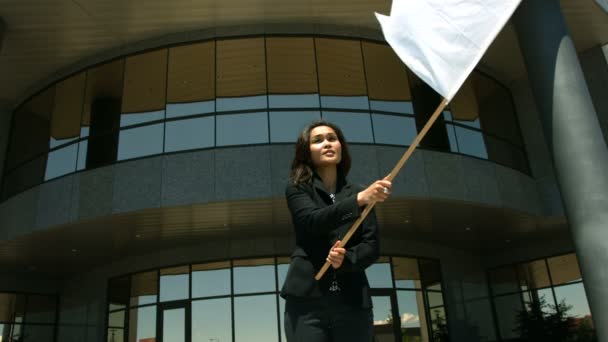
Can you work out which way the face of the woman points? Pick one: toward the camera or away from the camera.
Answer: toward the camera

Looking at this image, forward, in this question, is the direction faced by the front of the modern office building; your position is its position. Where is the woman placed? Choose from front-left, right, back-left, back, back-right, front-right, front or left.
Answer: front

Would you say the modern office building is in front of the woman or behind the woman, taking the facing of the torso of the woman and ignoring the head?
behind

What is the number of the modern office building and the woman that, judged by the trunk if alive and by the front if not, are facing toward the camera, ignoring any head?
2

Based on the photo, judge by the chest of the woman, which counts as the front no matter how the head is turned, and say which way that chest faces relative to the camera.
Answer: toward the camera

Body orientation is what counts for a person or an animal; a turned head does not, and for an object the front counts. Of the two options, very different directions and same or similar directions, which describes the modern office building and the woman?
same or similar directions

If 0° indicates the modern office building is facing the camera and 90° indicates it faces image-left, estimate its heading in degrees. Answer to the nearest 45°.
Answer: approximately 0°
